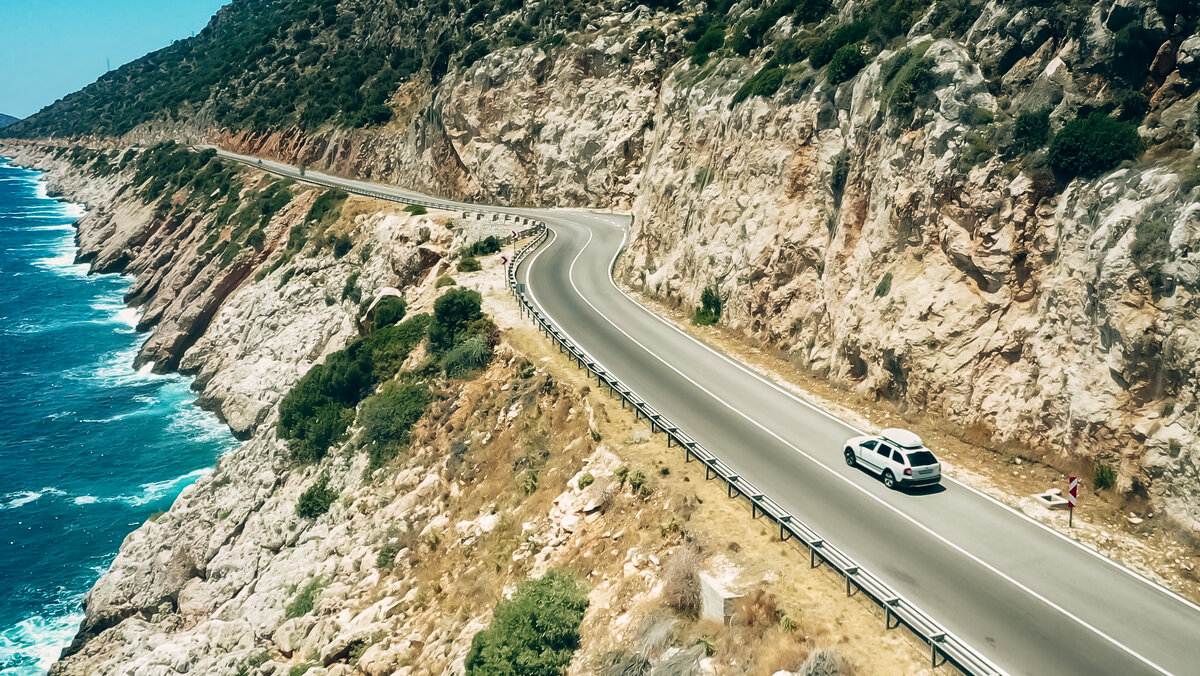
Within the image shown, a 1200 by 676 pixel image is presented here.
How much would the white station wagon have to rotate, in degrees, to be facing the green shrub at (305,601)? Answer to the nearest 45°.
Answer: approximately 45° to its left

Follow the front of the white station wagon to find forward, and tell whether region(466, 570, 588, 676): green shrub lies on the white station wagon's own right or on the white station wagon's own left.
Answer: on the white station wagon's own left

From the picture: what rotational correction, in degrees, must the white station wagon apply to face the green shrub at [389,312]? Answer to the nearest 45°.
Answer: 0° — it already faces it

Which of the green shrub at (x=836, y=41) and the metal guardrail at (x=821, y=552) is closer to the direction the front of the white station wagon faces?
the green shrub

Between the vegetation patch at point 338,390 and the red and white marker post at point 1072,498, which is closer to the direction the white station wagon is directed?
the vegetation patch

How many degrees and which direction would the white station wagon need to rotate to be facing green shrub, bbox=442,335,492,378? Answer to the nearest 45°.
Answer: approximately 45° to its left

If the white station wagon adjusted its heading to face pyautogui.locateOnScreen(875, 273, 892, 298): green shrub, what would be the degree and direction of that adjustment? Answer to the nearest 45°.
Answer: approximately 45° to its right

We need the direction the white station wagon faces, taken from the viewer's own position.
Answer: facing away from the viewer and to the left of the viewer

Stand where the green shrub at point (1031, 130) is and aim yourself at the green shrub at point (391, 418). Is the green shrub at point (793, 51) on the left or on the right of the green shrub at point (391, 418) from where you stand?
right

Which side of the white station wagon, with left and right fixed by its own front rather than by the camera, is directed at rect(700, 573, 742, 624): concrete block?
left
